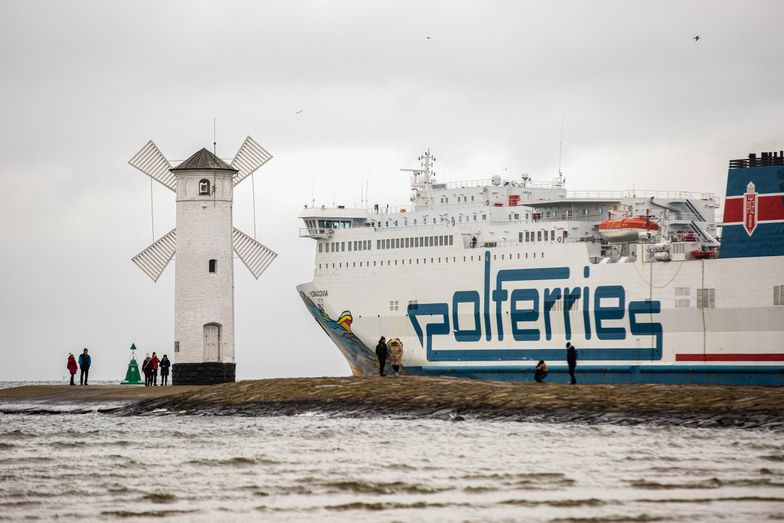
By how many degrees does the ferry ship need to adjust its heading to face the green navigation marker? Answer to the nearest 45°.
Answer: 0° — it already faces it

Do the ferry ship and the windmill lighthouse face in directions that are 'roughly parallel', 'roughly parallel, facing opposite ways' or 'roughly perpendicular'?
roughly perpendicular

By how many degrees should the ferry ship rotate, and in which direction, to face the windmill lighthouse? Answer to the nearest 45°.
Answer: approximately 45° to its left

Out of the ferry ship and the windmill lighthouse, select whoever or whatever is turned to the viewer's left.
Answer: the ferry ship

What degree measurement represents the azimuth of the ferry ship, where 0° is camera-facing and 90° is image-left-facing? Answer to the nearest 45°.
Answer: approximately 90°

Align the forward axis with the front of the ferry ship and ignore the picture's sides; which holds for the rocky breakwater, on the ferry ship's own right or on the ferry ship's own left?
on the ferry ship's own left

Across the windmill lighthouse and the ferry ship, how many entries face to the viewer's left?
1
